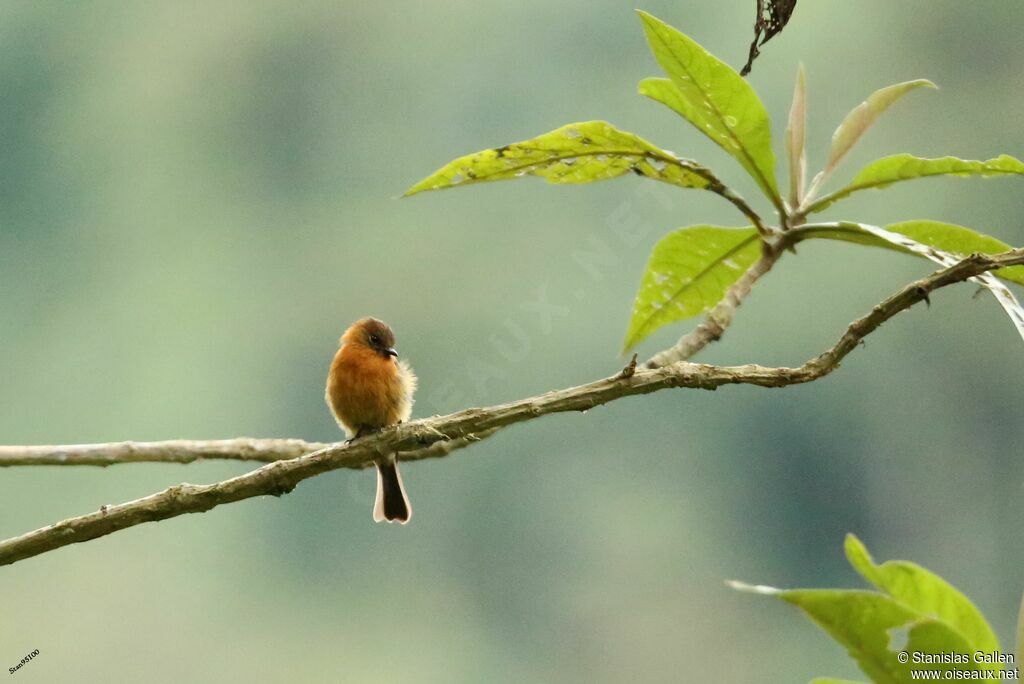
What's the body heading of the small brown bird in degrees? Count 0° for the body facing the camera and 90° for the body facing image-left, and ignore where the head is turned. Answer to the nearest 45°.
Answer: approximately 0°

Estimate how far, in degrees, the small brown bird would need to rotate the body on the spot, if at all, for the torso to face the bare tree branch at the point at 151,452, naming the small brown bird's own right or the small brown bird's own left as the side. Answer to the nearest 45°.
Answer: approximately 45° to the small brown bird's own right
